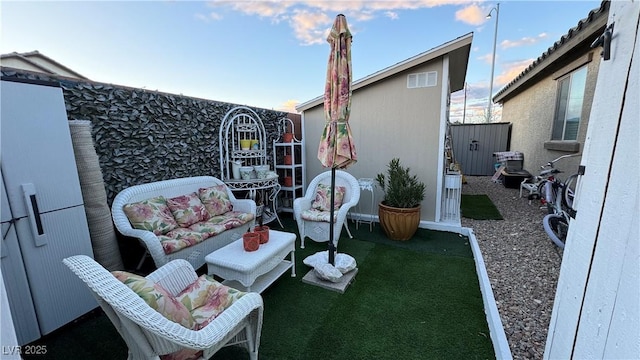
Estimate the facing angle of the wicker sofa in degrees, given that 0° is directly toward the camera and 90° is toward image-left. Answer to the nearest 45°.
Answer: approximately 315°

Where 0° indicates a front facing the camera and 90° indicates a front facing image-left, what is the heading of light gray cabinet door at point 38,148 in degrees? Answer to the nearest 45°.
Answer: approximately 315°

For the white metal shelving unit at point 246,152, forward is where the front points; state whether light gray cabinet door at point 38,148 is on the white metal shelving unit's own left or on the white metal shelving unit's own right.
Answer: on the white metal shelving unit's own right
